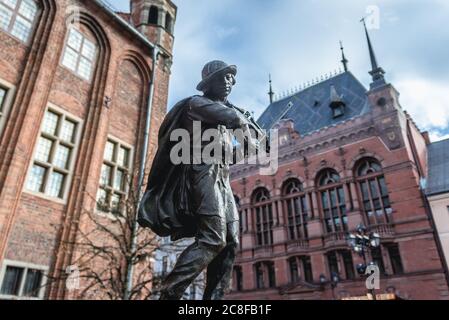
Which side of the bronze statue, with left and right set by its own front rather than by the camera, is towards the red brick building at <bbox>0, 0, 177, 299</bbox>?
back

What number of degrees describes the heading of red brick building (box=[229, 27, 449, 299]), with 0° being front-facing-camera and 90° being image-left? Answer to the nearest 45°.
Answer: approximately 45°

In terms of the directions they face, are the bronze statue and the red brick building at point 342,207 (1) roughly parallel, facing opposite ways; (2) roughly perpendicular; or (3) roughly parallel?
roughly perpendicular

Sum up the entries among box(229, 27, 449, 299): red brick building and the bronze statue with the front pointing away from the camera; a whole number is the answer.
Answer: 0

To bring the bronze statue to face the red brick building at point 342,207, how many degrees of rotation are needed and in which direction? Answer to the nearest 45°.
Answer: approximately 90° to its left

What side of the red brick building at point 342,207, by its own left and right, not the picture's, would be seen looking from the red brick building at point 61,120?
front

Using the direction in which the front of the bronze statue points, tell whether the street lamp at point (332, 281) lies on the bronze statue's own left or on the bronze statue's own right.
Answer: on the bronze statue's own left

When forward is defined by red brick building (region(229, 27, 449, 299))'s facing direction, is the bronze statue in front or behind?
in front
